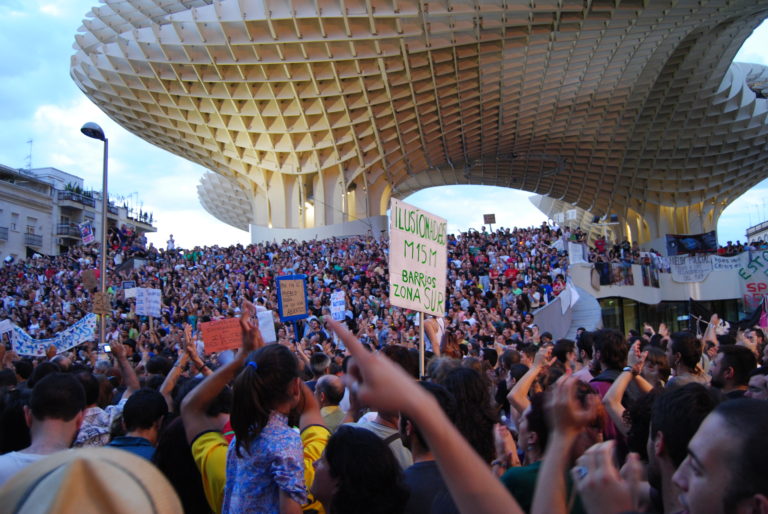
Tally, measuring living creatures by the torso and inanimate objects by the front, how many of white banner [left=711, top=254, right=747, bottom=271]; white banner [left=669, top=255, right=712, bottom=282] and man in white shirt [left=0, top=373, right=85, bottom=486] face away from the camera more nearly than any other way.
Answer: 1

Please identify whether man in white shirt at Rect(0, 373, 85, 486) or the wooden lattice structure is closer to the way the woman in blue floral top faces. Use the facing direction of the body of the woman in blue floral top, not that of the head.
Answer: the wooden lattice structure

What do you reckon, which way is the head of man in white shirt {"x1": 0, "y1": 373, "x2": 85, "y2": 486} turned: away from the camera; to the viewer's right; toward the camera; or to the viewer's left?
away from the camera

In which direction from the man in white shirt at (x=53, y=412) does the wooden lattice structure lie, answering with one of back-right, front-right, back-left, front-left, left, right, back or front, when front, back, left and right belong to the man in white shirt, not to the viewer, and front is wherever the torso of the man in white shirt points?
front-right

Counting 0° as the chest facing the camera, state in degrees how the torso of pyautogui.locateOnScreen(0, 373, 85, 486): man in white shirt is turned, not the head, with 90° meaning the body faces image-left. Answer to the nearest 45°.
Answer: approximately 180°

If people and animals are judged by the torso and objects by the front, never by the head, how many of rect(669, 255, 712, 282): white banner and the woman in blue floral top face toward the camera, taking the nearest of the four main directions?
1

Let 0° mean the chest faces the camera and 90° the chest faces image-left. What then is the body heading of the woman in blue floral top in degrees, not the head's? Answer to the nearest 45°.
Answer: approximately 225°

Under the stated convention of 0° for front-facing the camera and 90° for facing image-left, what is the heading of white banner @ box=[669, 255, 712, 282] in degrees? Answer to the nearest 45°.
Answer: approximately 0°

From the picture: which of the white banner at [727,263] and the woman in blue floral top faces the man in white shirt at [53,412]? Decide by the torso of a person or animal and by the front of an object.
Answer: the white banner

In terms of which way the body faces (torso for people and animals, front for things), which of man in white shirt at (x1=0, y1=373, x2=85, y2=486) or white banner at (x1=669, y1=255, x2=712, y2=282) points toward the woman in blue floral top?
the white banner

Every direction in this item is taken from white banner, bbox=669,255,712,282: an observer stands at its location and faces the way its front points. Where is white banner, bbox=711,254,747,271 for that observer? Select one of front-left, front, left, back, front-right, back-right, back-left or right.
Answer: left

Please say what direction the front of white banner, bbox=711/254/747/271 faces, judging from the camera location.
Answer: facing the viewer

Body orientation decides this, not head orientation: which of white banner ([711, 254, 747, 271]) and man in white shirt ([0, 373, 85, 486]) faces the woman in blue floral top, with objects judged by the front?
the white banner

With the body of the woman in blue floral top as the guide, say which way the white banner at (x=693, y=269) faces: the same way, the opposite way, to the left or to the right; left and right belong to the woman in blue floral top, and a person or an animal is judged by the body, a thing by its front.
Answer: the opposite way
